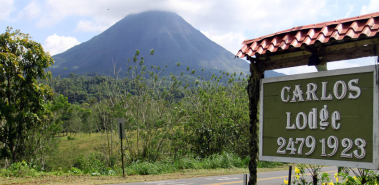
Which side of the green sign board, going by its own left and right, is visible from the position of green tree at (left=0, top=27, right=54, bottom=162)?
right

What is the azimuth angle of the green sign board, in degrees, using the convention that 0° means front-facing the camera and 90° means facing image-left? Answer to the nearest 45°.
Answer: approximately 45°

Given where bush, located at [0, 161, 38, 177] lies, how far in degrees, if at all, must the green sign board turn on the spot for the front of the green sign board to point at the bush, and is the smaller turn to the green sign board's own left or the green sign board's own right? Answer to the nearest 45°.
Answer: approximately 90° to the green sign board's own right
